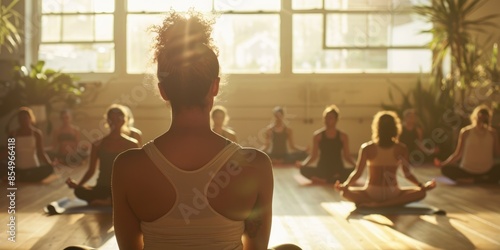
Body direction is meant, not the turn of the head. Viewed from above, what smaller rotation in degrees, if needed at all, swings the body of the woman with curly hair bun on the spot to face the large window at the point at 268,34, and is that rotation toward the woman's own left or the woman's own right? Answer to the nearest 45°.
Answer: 0° — they already face it

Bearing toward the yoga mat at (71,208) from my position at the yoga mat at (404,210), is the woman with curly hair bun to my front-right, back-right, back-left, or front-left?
front-left

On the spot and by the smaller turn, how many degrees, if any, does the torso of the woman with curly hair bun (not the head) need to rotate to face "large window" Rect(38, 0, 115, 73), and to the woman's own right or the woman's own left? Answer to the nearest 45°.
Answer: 0° — they already face it

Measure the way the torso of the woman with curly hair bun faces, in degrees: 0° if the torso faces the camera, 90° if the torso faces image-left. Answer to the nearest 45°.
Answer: approximately 180°

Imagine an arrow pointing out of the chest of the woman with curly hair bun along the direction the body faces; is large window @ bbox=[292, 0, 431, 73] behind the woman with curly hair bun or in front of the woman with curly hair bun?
in front

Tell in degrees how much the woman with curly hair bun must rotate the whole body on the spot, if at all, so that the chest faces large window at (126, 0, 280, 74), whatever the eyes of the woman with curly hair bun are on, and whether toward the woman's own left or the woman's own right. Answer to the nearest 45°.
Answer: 0° — they already face it

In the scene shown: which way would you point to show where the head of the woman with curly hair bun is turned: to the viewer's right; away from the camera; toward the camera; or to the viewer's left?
away from the camera

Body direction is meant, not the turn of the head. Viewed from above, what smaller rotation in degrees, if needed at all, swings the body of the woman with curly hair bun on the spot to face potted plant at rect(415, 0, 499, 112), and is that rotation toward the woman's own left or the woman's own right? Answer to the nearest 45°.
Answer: approximately 45° to the woman's own right
